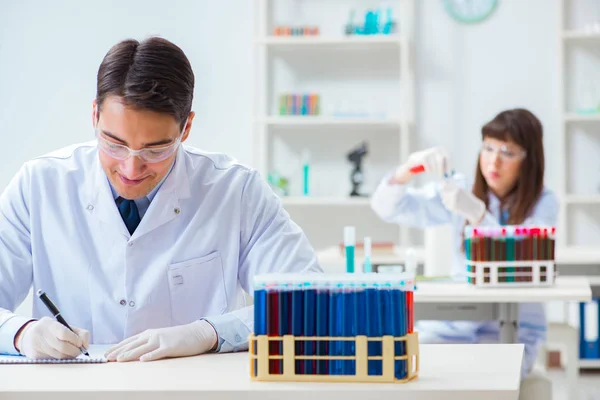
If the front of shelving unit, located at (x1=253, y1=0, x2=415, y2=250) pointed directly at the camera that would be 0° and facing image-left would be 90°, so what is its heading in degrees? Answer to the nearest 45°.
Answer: approximately 0°

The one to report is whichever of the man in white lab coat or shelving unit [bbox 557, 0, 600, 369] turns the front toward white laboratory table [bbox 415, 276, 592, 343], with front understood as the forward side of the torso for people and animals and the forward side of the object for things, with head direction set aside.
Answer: the shelving unit

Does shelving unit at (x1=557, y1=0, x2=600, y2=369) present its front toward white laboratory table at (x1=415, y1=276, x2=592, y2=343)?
yes

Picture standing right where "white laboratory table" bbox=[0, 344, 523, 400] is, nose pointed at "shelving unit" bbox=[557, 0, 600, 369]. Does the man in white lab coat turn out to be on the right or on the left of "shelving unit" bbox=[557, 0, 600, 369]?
left
